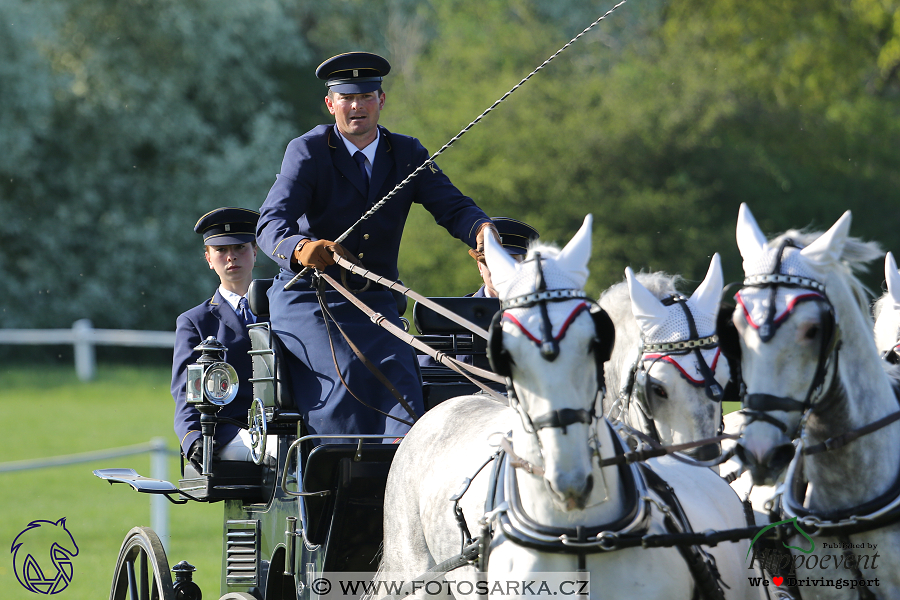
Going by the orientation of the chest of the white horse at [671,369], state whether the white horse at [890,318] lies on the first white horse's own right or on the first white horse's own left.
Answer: on the first white horse's own left

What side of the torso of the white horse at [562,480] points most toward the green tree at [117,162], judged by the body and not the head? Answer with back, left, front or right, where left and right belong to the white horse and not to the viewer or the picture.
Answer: back

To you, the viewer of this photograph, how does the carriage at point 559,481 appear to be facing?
facing the viewer and to the right of the viewer

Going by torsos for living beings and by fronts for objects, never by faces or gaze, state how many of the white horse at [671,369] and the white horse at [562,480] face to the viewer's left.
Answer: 0

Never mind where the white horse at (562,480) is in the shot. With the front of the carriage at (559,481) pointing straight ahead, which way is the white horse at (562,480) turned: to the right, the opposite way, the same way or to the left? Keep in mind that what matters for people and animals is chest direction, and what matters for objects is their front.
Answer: the same way

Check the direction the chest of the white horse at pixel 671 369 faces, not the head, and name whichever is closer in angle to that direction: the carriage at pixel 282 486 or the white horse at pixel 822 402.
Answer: the white horse

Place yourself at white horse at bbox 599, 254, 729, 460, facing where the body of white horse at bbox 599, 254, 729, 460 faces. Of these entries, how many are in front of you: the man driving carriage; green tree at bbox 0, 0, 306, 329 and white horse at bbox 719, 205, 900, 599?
1

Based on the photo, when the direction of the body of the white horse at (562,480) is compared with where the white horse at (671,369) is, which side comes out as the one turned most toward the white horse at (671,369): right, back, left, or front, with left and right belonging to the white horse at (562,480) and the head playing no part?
left

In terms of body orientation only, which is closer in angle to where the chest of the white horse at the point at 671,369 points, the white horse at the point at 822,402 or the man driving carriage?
the white horse

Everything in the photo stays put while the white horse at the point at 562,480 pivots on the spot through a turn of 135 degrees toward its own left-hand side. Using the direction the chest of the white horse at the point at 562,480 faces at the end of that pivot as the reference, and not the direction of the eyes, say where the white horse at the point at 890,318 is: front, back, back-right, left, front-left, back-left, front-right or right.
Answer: front-right

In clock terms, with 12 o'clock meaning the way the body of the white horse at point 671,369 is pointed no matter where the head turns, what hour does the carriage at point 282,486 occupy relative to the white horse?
The carriage is roughly at 5 o'clock from the white horse.

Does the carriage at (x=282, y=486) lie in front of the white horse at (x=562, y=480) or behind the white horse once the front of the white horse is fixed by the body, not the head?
behind

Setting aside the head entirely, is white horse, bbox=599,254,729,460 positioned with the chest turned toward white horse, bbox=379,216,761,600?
no

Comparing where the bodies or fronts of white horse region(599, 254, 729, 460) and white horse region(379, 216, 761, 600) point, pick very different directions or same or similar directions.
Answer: same or similar directions
